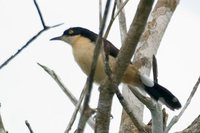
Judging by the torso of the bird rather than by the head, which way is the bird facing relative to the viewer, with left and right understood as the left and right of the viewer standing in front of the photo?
facing to the left of the viewer
